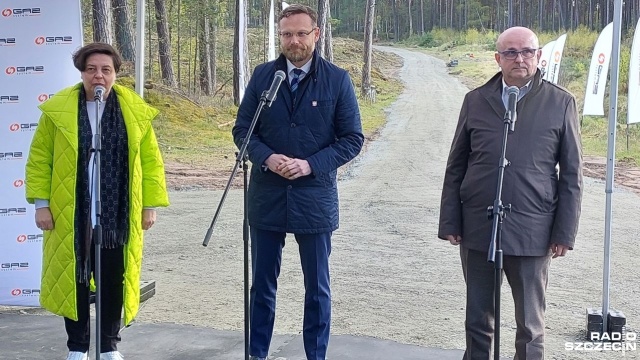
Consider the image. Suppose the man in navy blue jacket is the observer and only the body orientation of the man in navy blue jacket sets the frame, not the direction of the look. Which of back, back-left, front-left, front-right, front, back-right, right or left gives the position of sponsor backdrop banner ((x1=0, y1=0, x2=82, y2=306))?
back-right

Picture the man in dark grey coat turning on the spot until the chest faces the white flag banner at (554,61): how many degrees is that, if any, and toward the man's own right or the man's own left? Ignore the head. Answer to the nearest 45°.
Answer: approximately 180°

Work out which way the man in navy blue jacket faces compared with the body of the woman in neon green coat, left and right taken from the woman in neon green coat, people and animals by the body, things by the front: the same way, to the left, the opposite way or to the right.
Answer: the same way

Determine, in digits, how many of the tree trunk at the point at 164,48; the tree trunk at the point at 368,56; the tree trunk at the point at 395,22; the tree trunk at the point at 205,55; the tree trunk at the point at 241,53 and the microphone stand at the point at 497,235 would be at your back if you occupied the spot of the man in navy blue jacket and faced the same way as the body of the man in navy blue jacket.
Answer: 5

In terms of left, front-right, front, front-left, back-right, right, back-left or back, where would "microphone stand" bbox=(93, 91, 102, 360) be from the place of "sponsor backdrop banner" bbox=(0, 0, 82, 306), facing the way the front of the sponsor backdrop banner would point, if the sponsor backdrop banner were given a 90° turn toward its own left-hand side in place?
right

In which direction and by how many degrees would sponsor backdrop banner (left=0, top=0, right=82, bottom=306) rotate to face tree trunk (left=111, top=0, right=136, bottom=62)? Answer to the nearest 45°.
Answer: approximately 180°

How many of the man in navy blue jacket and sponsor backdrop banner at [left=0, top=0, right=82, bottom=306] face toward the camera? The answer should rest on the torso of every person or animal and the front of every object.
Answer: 2

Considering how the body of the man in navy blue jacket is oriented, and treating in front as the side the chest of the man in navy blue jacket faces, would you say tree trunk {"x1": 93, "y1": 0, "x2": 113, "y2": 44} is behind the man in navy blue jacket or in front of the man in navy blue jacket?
behind

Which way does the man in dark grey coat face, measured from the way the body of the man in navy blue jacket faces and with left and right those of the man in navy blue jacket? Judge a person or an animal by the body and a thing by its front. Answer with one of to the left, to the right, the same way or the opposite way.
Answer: the same way

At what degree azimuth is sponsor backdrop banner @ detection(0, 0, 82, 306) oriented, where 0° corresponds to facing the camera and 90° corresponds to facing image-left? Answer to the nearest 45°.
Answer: approximately 0°

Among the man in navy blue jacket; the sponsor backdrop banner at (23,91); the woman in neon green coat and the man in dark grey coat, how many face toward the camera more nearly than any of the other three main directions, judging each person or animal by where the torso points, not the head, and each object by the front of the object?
4

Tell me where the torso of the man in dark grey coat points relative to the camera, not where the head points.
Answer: toward the camera

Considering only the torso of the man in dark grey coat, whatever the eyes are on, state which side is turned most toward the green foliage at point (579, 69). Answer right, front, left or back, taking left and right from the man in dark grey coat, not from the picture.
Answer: back

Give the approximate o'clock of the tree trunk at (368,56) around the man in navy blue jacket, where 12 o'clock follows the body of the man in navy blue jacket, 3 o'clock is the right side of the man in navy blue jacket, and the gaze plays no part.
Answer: The tree trunk is roughly at 6 o'clock from the man in navy blue jacket.

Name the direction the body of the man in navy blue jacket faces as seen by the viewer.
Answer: toward the camera

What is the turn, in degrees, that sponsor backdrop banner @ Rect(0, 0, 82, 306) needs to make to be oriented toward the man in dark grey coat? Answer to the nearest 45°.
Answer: approximately 45° to its left
